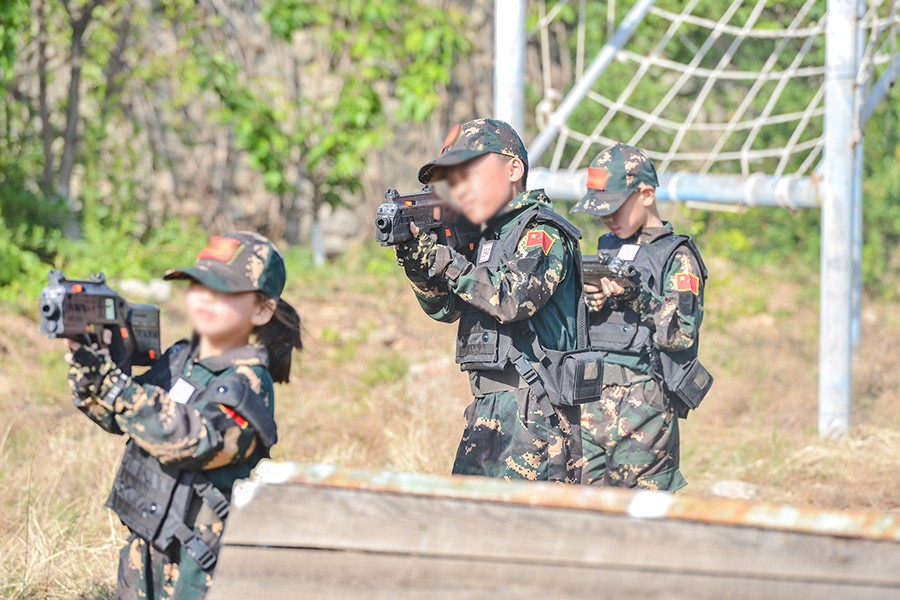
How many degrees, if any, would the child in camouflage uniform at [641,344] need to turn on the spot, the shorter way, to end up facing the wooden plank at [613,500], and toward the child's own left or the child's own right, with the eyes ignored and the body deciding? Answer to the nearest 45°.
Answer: approximately 45° to the child's own left

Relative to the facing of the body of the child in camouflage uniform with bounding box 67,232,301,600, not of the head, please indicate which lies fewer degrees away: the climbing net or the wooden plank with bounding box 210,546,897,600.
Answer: the wooden plank

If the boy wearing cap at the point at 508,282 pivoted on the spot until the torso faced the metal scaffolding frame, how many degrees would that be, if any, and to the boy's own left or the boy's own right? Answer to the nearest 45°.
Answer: approximately 180°

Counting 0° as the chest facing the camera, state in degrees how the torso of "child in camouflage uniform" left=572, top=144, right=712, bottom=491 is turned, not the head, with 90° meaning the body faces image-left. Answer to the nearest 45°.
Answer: approximately 45°

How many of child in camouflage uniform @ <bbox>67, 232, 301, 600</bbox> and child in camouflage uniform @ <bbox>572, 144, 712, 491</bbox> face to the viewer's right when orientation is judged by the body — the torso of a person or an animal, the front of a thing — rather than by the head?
0

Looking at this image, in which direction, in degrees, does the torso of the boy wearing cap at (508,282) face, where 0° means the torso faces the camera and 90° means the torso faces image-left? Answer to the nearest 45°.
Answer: approximately 45°

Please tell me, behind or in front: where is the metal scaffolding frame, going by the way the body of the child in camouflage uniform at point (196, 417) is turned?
behind

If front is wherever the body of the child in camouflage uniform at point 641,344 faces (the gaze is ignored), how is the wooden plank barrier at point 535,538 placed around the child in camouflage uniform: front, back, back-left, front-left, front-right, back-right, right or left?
front-left

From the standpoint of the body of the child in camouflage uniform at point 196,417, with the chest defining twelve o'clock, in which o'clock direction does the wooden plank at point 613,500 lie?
The wooden plank is roughly at 9 o'clock from the child in camouflage uniform.

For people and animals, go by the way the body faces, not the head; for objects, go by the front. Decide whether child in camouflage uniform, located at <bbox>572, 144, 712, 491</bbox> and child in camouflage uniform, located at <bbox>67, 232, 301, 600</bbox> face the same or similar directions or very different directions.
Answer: same or similar directions

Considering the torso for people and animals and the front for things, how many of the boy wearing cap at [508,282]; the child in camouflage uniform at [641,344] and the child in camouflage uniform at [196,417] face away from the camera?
0

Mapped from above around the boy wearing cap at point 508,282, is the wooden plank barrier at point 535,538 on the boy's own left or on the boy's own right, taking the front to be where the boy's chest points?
on the boy's own left

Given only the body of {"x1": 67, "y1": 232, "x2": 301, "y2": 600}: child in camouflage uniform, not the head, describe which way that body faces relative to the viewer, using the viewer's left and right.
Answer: facing the viewer and to the left of the viewer

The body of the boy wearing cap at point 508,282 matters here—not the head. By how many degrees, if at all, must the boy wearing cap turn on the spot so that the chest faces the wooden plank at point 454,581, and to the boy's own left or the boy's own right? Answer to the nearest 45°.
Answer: approximately 45° to the boy's own left
